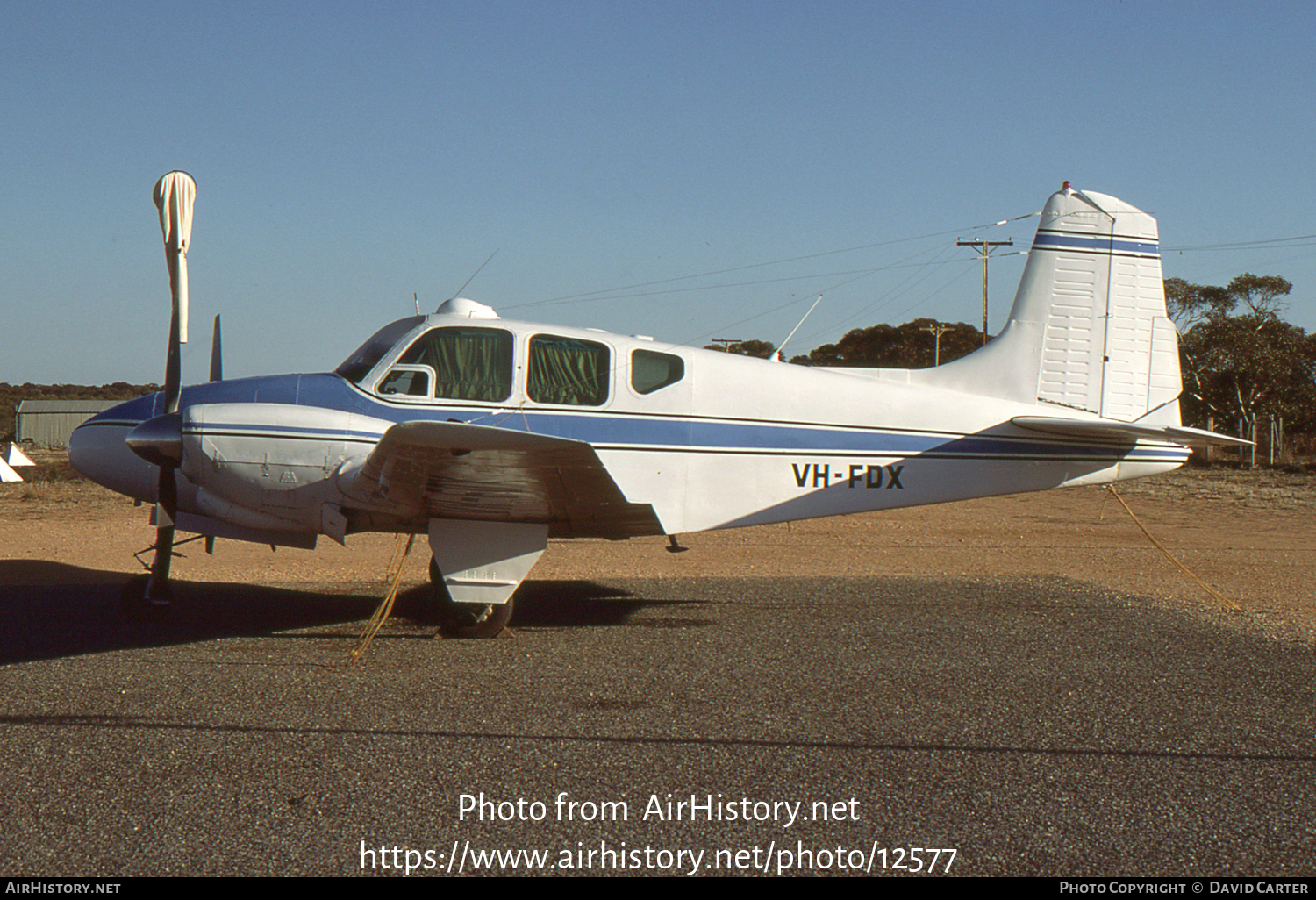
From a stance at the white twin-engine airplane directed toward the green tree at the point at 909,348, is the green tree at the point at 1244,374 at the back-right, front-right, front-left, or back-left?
front-right

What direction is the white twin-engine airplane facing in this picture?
to the viewer's left

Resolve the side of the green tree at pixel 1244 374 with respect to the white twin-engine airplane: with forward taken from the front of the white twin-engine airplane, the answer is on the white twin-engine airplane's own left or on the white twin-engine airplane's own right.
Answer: on the white twin-engine airplane's own right

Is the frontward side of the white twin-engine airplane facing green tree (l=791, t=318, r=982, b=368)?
no

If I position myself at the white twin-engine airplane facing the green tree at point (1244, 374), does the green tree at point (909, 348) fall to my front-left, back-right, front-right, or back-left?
front-left
